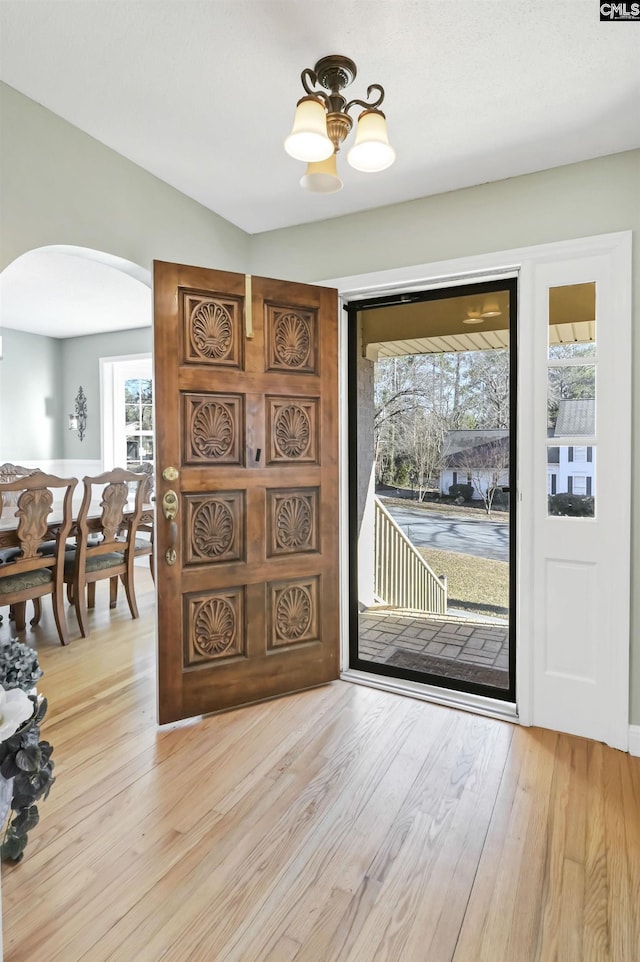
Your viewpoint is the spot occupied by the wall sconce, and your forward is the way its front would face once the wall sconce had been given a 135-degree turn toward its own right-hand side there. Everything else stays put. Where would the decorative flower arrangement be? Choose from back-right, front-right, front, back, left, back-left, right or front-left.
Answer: back

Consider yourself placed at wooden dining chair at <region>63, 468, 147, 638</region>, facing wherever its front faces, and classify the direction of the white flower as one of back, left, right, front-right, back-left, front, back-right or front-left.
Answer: back-left

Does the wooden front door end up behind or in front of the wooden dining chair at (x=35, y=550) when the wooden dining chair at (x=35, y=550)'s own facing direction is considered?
behind

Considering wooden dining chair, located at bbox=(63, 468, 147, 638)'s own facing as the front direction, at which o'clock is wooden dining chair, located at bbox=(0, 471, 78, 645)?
wooden dining chair, located at bbox=(0, 471, 78, 645) is roughly at 9 o'clock from wooden dining chair, located at bbox=(63, 468, 147, 638).

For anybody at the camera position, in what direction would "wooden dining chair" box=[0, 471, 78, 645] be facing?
facing away from the viewer and to the left of the viewer

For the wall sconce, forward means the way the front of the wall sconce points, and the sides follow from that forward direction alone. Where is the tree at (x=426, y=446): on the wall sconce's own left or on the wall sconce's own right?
on the wall sconce's own left

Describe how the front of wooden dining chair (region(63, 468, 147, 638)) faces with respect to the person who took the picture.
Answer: facing away from the viewer and to the left of the viewer

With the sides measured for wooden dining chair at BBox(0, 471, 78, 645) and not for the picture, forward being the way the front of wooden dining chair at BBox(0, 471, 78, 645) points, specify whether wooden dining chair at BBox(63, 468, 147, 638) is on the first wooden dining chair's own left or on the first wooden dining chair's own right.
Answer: on the first wooden dining chair's own right

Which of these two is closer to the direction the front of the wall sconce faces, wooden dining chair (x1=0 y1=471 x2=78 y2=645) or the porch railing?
the wooden dining chair

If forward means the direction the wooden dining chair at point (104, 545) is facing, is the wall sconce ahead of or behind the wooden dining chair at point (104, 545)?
ahead

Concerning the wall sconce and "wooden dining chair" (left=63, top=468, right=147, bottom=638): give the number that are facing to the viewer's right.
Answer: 0

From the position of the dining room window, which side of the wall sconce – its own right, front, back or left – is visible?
left

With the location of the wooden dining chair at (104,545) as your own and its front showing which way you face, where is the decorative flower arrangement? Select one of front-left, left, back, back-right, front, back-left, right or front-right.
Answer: back-left

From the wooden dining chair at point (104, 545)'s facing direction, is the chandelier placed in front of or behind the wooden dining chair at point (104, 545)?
behind
